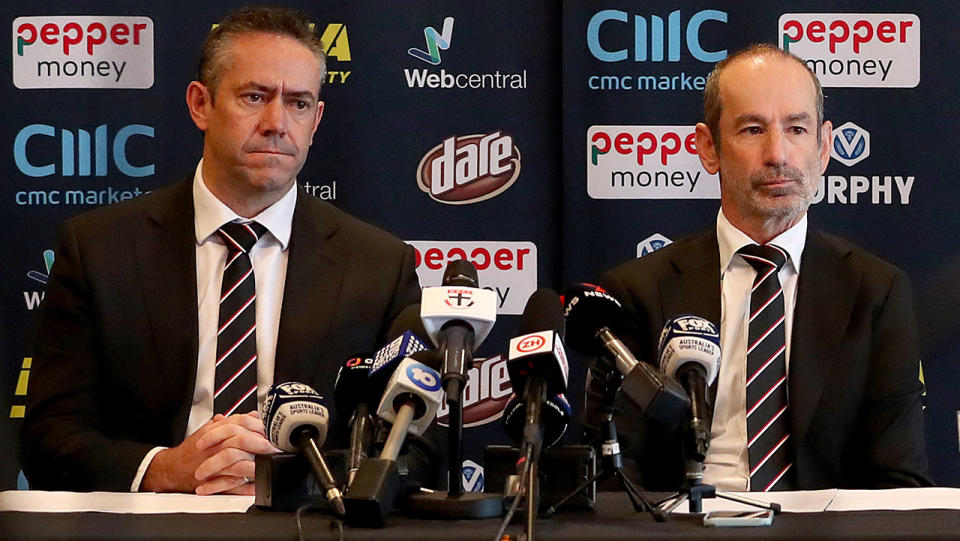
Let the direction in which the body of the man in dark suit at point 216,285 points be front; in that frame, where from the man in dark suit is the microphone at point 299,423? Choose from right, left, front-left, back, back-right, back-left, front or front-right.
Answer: front

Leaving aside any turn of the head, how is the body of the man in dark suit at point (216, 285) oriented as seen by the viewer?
toward the camera

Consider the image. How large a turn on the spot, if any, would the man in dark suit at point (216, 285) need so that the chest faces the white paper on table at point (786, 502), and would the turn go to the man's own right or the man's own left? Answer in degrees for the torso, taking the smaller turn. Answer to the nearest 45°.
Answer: approximately 45° to the man's own left

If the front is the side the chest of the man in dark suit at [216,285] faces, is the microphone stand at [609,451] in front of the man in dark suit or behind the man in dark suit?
in front

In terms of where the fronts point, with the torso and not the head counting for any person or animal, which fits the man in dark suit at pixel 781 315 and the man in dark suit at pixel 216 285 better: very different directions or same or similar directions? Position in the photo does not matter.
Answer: same or similar directions

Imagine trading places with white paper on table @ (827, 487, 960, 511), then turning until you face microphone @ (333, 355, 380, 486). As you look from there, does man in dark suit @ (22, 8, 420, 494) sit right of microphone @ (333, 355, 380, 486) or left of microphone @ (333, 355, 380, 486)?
right

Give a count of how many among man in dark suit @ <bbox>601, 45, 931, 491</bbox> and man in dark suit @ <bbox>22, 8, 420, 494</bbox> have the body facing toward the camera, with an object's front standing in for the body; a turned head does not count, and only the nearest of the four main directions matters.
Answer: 2

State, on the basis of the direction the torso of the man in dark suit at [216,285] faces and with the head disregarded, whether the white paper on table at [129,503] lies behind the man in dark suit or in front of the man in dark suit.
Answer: in front

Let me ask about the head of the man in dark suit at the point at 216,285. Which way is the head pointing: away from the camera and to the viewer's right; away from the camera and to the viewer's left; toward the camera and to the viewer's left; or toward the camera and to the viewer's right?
toward the camera and to the viewer's right

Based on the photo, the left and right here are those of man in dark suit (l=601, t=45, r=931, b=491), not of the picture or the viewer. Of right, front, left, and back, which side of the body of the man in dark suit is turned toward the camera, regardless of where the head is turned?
front

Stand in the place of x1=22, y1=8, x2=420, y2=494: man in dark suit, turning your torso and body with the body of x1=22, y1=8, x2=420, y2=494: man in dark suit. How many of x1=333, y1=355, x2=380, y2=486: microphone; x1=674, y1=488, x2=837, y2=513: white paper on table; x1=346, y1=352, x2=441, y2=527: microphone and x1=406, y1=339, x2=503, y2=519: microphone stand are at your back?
0

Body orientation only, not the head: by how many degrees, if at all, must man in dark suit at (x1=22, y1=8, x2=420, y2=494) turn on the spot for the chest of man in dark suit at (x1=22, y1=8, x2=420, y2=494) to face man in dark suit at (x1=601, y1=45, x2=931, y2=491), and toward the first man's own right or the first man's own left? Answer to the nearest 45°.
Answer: approximately 90° to the first man's own left

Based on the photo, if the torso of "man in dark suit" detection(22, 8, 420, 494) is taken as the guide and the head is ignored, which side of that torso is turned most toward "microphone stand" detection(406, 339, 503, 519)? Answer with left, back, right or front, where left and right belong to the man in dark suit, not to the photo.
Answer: front

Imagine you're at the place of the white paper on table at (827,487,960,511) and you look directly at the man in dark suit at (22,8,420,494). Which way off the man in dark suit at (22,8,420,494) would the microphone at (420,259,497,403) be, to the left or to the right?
left

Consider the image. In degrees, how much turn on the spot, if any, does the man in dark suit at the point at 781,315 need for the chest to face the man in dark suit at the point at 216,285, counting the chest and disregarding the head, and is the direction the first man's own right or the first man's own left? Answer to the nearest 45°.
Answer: approximately 90° to the first man's own right

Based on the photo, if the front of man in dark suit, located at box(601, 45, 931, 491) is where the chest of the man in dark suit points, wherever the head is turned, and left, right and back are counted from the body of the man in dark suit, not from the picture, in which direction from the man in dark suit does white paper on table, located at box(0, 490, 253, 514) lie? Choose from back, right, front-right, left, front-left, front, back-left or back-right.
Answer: front-right

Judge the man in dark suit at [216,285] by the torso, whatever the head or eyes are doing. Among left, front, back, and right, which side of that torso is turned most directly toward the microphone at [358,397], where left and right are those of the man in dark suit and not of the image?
front
